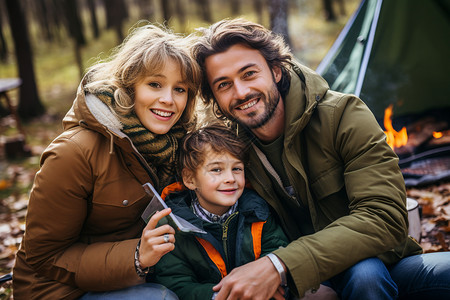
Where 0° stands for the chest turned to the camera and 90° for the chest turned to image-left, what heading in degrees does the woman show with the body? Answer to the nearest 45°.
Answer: approximately 315°

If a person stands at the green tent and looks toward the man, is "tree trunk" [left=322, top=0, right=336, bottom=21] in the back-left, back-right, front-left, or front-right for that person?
back-right

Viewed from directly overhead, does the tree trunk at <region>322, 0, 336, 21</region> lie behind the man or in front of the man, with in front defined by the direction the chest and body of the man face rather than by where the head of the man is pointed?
behind

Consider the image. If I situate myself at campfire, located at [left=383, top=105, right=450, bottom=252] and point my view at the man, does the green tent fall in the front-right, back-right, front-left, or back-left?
back-right

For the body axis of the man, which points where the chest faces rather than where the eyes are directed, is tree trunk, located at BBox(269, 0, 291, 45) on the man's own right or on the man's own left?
on the man's own right
